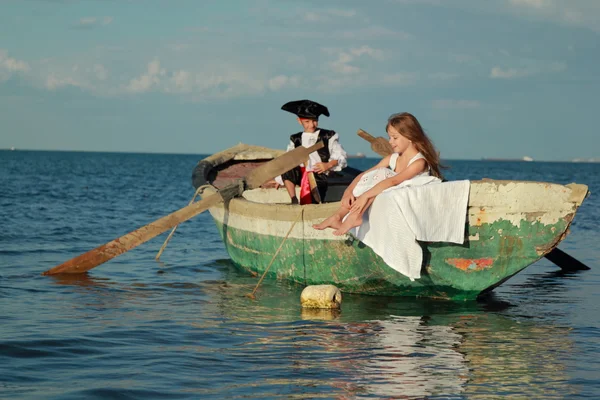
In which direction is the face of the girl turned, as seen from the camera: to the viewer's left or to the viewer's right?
to the viewer's left

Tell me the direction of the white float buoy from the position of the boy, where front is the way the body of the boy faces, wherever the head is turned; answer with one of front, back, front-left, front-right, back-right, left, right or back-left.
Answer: front

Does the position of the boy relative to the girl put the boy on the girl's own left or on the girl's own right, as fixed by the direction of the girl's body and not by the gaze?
on the girl's own right

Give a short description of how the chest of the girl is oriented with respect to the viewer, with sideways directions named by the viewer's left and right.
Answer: facing the viewer and to the left of the viewer

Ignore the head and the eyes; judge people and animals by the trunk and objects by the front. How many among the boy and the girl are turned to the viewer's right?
0

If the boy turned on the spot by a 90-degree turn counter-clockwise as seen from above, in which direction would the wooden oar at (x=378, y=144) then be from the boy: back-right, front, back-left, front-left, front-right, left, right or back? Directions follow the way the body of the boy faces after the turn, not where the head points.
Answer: front-right

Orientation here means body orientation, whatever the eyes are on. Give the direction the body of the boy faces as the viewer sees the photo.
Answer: toward the camera

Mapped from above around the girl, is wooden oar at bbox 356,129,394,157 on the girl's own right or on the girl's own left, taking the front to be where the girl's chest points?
on the girl's own right
